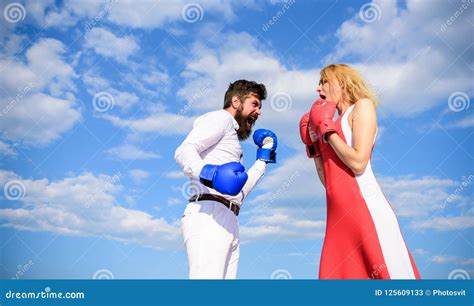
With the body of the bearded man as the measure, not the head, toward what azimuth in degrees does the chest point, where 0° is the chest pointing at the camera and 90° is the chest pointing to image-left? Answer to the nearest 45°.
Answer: approximately 270°

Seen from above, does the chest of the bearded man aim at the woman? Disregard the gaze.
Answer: yes
